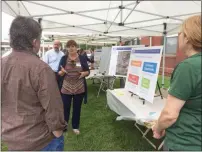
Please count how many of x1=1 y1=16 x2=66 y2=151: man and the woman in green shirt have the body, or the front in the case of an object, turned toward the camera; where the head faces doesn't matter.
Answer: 0

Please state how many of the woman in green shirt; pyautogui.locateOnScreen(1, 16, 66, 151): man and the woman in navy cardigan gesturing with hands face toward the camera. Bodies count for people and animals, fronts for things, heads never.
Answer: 1

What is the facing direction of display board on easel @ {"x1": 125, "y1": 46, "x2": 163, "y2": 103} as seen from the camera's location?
facing the viewer and to the left of the viewer

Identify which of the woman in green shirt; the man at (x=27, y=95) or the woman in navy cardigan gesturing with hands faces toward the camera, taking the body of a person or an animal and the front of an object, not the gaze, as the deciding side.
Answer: the woman in navy cardigan gesturing with hands

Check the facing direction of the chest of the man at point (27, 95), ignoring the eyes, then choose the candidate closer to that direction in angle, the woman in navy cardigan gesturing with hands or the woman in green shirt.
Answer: the woman in navy cardigan gesturing with hands

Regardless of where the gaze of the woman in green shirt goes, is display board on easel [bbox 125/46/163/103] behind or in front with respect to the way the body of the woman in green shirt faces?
in front

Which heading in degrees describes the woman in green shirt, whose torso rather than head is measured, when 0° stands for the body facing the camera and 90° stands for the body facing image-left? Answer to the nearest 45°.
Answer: approximately 135°

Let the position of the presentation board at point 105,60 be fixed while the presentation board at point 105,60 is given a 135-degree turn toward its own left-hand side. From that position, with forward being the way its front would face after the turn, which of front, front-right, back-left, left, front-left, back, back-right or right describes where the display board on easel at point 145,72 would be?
right

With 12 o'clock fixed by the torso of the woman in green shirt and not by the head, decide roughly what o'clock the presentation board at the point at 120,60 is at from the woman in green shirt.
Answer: The presentation board is roughly at 1 o'clock from the woman in green shirt.

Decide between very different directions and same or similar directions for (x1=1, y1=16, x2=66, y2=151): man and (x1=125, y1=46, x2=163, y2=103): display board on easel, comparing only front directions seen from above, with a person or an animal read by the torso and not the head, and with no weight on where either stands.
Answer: very different directions

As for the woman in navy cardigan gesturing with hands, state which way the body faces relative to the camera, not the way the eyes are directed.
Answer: toward the camera

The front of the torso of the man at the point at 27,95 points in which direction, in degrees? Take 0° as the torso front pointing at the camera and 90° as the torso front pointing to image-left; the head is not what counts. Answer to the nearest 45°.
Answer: approximately 225°
